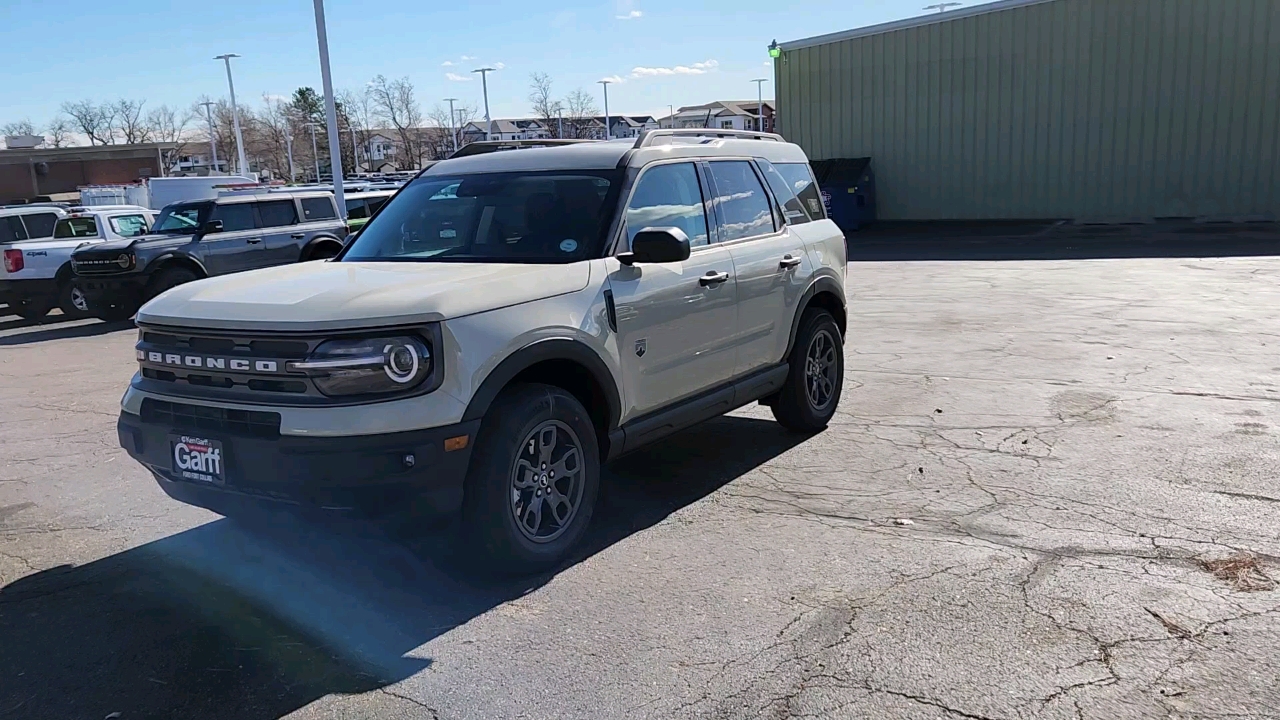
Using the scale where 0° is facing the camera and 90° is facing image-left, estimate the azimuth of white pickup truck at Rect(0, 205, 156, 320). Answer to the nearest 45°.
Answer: approximately 225°

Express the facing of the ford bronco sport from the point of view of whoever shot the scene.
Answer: facing the viewer and to the left of the viewer

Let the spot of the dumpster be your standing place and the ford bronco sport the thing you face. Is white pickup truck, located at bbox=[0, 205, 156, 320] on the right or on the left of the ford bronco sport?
right

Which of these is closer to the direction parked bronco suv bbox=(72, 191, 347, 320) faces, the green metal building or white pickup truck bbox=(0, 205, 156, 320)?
the white pickup truck

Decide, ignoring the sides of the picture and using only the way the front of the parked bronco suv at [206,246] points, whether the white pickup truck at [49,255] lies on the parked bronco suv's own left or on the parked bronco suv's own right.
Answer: on the parked bronco suv's own right

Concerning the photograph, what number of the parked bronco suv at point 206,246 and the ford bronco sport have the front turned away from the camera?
0

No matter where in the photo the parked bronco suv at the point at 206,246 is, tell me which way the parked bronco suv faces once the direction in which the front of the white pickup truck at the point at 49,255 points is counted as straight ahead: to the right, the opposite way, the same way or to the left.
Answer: the opposite way

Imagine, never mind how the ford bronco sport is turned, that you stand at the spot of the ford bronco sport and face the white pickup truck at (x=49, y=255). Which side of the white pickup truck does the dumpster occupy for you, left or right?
right

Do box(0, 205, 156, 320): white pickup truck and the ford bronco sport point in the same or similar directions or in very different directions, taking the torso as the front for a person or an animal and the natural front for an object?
very different directions

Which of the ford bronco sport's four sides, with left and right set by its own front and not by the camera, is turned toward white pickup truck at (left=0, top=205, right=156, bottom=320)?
right

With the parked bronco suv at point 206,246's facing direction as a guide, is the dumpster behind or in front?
behind

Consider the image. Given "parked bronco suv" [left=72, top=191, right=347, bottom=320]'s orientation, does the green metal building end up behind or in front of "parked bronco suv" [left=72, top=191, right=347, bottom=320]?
behind

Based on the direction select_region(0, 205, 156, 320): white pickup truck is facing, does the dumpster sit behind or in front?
in front

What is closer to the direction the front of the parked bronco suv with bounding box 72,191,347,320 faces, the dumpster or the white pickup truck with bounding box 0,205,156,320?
the white pickup truck

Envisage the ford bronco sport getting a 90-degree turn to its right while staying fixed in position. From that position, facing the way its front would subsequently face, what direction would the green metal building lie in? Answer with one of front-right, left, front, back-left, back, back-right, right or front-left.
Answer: right

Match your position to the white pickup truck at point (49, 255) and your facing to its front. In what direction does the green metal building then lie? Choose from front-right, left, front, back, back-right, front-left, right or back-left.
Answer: front-right
